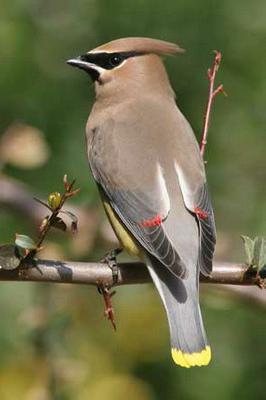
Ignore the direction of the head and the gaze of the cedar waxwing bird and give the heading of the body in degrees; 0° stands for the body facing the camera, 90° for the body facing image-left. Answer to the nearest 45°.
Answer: approximately 135°
